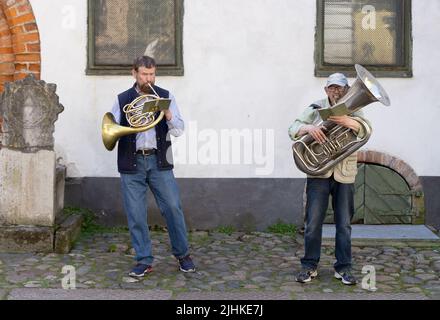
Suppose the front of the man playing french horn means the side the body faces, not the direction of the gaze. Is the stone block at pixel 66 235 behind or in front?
behind

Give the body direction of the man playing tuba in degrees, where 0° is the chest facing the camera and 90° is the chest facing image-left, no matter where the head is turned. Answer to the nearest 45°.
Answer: approximately 0°

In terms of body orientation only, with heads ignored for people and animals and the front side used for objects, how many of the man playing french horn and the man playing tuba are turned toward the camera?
2

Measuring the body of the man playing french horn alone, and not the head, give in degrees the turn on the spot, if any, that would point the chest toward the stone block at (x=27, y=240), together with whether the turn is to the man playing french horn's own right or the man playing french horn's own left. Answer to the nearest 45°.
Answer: approximately 135° to the man playing french horn's own right

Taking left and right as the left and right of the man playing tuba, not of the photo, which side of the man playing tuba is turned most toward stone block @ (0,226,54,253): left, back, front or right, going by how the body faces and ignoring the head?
right

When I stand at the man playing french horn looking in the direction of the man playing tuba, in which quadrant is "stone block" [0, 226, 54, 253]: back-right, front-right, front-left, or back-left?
back-left
